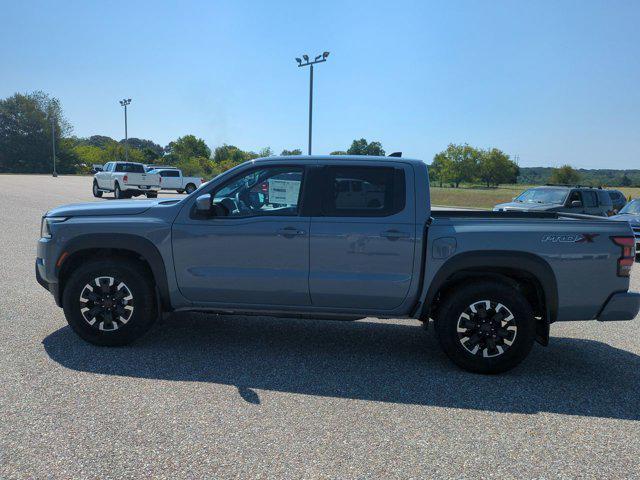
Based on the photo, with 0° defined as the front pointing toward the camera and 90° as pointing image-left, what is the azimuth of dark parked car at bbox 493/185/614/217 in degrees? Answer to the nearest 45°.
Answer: approximately 45°

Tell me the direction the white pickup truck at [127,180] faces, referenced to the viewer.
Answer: facing away from the viewer and to the left of the viewer

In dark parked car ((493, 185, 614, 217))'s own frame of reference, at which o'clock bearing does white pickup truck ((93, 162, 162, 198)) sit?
The white pickup truck is roughly at 2 o'clock from the dark parked car.

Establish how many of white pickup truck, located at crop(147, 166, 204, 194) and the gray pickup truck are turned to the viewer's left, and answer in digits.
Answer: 2

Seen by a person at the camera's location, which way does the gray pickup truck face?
facing to the left of the viewer

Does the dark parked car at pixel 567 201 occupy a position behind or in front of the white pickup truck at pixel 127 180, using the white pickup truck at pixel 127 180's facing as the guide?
behind

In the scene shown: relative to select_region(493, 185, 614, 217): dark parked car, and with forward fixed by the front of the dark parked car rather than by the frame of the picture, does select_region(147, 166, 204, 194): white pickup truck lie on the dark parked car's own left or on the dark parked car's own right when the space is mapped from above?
on the dark parked car's own right

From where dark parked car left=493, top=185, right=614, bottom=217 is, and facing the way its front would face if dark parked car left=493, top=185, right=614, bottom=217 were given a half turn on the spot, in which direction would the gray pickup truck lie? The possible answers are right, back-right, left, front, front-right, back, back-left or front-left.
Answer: back-right

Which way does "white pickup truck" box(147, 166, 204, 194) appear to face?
to the viewer's left

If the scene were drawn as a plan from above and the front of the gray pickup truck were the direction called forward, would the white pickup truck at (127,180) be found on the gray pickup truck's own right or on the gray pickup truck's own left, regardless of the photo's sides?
on the gray pickup truck's own right
